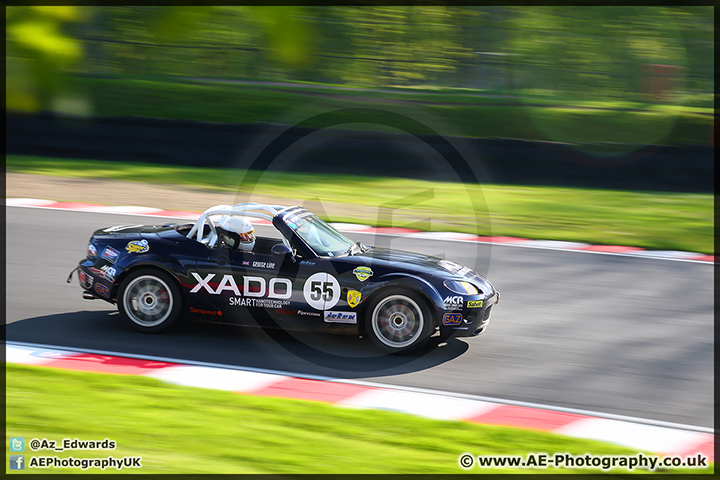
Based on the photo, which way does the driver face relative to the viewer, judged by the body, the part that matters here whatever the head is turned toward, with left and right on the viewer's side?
facing to the right of the viewer

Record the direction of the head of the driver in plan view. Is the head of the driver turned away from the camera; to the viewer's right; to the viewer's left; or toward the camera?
to the viewer's right

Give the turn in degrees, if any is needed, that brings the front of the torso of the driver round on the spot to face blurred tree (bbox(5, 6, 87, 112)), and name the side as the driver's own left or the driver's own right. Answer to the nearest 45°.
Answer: approximately 90° to the driver's own right

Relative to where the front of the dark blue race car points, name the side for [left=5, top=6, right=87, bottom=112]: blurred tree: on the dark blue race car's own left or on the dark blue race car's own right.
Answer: on the dark blue race car's own right

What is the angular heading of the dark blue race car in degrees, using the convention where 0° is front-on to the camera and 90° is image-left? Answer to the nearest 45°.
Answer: approximately 270°
